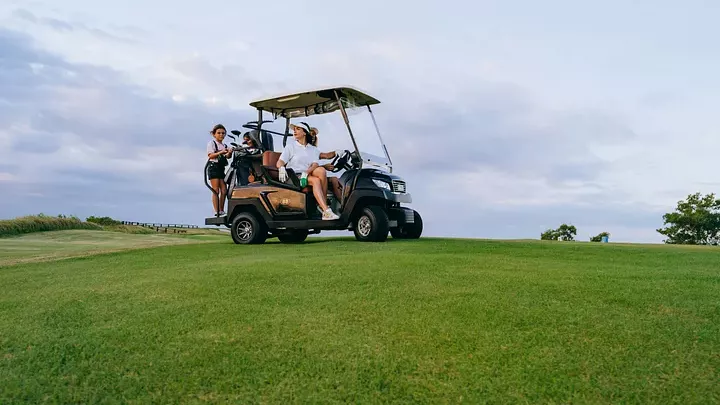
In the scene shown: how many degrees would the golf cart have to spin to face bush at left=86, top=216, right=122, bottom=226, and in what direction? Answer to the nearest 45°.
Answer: approximately 180°

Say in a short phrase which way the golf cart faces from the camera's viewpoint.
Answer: facing the viewer and to the right of the viewer

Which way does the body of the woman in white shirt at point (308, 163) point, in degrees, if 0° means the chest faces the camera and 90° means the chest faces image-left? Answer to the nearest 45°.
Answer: approximately 315°

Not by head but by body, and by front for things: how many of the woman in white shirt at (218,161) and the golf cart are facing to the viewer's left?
0

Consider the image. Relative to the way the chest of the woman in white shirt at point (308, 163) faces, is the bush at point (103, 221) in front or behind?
behind

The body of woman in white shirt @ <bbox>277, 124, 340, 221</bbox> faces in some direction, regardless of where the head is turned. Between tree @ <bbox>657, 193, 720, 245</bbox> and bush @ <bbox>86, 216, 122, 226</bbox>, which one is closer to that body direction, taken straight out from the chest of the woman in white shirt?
the tree

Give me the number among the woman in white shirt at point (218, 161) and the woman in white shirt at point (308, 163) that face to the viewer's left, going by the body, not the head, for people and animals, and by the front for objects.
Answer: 0
